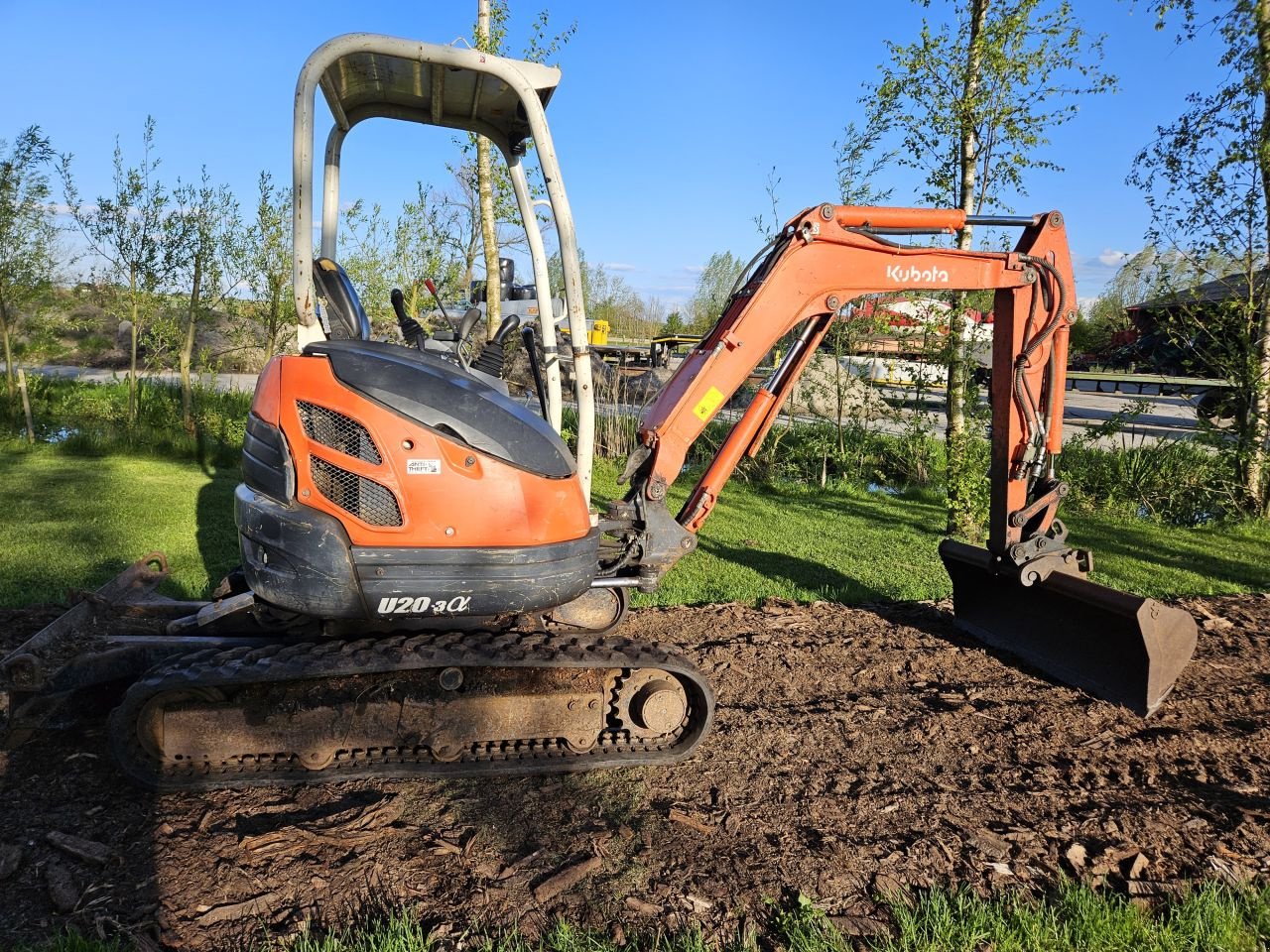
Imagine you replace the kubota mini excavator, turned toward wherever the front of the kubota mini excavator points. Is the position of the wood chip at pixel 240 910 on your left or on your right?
on your right

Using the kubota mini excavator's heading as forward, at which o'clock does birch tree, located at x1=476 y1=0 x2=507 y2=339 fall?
The birch tree is roughly at 9 o'clock from the kubota mini excavator.

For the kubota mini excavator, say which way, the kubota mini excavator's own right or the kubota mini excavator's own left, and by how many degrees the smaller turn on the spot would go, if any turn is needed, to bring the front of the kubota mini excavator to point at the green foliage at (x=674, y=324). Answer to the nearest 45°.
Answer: approximately 90° to the kubota mini excavator's own left

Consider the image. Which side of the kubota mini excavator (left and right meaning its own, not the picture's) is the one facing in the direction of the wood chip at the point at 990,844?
front

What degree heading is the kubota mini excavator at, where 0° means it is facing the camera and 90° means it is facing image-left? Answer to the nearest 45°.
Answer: approximately 270°

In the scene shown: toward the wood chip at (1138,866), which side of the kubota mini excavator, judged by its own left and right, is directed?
front
